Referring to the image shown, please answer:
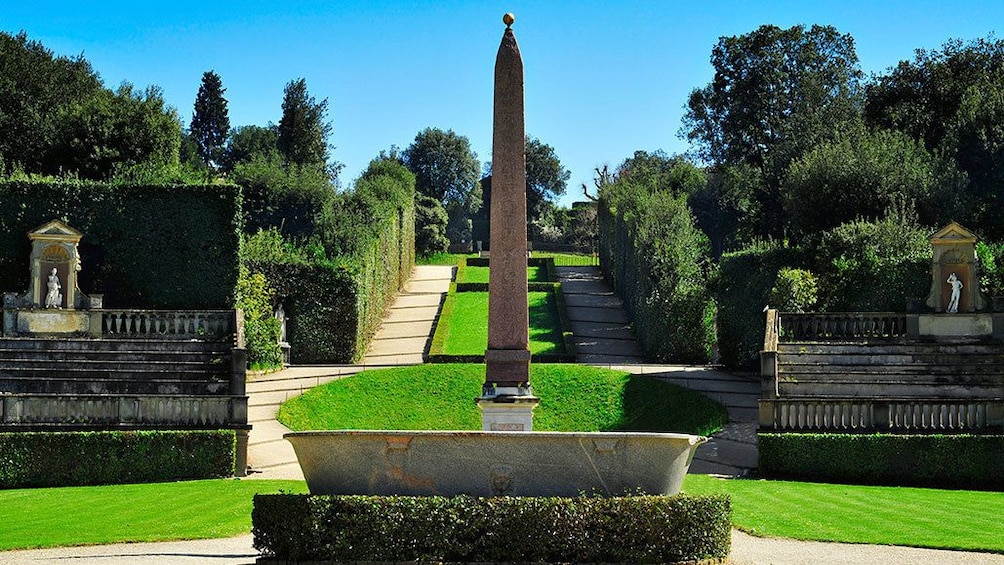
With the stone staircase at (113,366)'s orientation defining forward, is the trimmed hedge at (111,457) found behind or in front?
in front

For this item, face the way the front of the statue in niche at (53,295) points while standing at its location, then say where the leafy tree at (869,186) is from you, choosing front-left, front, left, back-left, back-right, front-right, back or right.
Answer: left

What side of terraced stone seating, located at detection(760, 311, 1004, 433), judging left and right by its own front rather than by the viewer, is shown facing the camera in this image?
front

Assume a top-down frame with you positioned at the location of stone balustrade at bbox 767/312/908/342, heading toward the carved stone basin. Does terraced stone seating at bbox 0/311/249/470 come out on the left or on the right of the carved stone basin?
right

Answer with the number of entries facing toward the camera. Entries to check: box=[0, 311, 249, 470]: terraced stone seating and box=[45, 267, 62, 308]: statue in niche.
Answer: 2

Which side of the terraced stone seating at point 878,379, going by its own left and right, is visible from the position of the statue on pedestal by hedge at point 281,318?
right

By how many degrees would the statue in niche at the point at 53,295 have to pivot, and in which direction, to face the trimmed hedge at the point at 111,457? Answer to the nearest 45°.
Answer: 0° — it already faces it

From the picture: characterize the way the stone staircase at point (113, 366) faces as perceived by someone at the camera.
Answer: facing the viewer

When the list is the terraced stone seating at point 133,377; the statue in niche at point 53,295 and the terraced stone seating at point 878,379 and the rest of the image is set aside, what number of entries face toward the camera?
3

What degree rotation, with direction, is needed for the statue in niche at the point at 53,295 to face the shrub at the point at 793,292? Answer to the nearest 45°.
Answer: approximately 90° to its left

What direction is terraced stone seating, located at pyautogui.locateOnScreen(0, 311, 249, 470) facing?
toward the camera

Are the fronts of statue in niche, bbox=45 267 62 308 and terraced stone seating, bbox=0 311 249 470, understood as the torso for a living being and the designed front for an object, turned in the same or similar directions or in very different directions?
same or similar directions

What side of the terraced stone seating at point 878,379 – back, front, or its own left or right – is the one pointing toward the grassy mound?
right

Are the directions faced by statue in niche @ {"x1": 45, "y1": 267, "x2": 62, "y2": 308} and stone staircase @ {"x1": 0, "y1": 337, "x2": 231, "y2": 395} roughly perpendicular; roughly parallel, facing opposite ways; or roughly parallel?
roughly parallel

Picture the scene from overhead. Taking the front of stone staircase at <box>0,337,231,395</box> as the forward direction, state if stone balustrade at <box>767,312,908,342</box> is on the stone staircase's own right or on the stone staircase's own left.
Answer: on the stone staircase's own left
